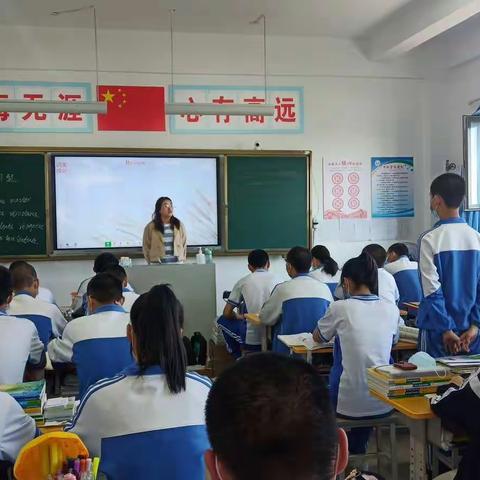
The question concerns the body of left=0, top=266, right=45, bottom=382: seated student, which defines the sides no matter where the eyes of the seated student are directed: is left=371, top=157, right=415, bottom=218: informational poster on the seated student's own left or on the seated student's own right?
on the seated student's own right

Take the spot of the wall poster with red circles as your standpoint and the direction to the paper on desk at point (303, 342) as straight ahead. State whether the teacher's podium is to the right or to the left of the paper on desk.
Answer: right

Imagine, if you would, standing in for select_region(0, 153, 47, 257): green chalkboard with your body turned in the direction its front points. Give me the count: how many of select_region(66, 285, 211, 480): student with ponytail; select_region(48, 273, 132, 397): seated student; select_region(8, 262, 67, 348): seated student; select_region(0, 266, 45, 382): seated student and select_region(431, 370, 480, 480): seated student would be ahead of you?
5

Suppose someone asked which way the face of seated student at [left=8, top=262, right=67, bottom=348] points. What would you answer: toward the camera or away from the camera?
away from the camera

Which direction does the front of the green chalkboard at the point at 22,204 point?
toward the camera

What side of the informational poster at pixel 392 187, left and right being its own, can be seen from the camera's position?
front

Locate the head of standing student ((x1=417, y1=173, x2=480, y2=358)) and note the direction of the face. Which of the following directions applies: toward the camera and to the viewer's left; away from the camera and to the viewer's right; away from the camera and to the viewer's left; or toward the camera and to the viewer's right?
away from the camera and to the viewer's left

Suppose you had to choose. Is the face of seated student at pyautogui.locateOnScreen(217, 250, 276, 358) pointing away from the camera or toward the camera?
away from the camera

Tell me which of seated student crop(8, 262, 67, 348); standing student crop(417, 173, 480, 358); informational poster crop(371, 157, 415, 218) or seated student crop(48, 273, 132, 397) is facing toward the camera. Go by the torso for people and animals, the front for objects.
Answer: the informational poster

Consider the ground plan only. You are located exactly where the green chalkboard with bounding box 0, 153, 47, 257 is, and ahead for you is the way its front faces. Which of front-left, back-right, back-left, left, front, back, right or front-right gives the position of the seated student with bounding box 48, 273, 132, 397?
front

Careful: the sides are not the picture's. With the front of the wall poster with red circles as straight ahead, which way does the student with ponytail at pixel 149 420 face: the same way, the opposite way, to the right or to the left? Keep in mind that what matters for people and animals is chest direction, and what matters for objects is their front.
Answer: the opposite way

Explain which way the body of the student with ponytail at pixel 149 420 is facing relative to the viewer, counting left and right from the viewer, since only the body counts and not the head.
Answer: facing away from the viewer

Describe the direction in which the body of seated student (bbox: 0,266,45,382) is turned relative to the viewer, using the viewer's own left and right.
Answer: facing away from the viewer

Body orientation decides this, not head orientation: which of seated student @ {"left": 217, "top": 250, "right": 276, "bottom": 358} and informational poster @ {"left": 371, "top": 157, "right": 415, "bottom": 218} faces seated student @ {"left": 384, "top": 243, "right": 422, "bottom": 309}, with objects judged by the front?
the informational poster

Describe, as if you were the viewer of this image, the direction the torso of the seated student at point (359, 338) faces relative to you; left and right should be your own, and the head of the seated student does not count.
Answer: facing away from the viewer and to the left of the viewer

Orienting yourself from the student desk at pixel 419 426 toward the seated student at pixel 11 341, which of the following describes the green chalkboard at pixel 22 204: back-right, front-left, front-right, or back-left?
front-right

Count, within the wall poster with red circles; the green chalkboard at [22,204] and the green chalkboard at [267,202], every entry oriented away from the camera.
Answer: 0

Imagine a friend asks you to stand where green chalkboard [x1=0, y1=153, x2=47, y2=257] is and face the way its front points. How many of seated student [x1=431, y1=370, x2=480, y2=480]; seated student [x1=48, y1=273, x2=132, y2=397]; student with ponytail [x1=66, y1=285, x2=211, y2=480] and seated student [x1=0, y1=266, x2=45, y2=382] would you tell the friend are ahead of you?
4

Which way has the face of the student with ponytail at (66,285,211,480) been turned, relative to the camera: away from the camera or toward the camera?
away from the camera

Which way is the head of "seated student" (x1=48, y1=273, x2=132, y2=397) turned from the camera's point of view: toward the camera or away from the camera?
away from the camera

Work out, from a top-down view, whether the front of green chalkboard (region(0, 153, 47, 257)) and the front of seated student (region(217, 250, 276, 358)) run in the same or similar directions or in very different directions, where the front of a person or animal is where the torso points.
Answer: very different directions

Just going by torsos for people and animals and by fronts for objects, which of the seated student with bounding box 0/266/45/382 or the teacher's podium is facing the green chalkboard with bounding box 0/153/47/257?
the seated student

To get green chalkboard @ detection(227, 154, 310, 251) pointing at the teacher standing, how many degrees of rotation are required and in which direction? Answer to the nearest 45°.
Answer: approximately 45° to its right

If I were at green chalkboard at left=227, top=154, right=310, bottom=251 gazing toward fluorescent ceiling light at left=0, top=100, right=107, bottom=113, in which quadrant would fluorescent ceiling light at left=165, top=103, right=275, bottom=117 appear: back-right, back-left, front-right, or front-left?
front-left
